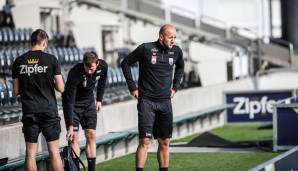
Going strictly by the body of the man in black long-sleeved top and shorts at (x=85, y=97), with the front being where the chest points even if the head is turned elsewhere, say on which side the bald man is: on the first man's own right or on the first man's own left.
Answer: on the first man's own left

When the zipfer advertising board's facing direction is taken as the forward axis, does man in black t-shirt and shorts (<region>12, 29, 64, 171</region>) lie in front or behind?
in front

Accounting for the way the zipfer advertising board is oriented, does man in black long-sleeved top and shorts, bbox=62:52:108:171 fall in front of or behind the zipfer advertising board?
in front

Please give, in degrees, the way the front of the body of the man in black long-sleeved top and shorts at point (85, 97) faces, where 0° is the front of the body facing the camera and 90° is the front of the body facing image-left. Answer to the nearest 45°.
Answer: approximately 0°

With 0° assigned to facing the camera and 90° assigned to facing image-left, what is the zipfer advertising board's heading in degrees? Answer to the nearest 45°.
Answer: approximately 0°
